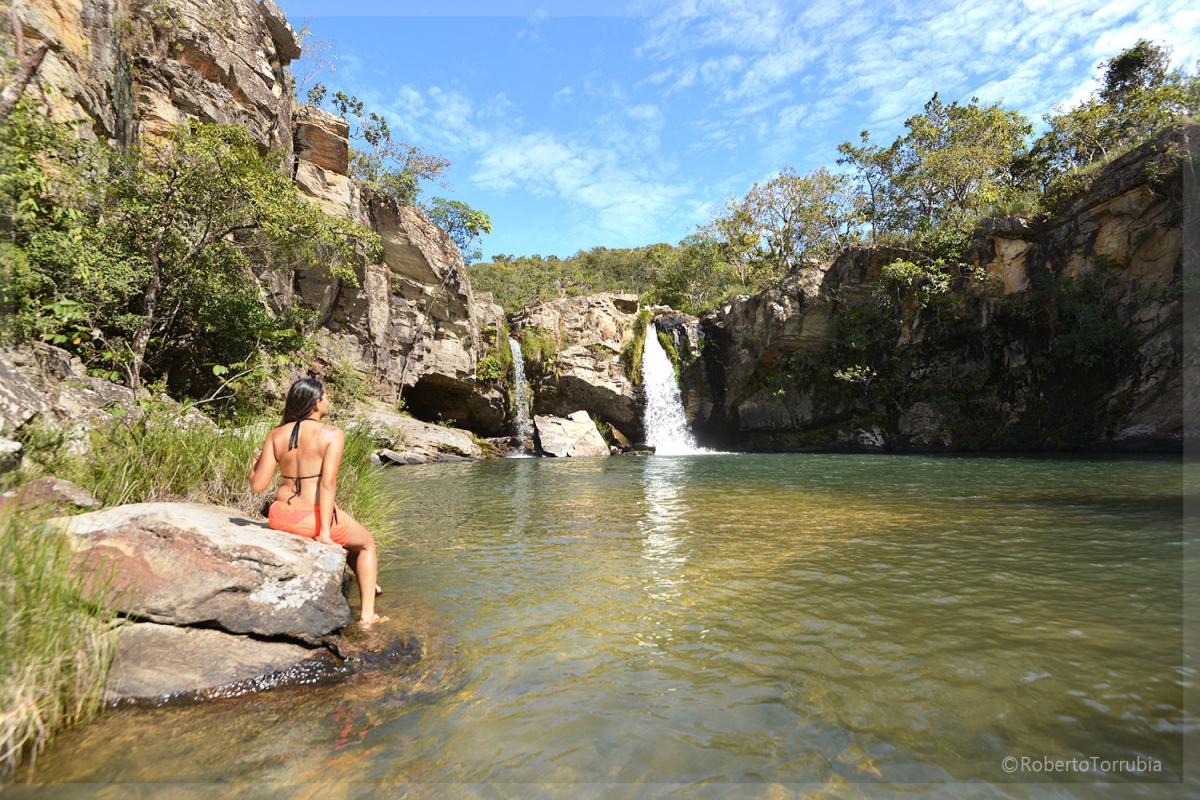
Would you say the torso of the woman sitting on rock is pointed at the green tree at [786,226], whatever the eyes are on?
yes

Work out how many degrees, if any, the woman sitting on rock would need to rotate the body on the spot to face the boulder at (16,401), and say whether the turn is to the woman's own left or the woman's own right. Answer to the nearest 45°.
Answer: approximately 90° to the woman's own left

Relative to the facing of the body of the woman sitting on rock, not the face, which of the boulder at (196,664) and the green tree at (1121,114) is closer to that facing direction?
the green tree

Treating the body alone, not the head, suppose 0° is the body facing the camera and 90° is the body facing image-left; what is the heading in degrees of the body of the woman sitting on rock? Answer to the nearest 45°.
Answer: approximately 225°

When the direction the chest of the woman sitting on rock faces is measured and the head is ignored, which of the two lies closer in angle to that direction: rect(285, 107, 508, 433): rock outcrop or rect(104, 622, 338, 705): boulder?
the rock outcrop

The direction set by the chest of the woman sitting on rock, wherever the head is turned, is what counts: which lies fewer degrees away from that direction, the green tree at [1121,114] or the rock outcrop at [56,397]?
the green tree
